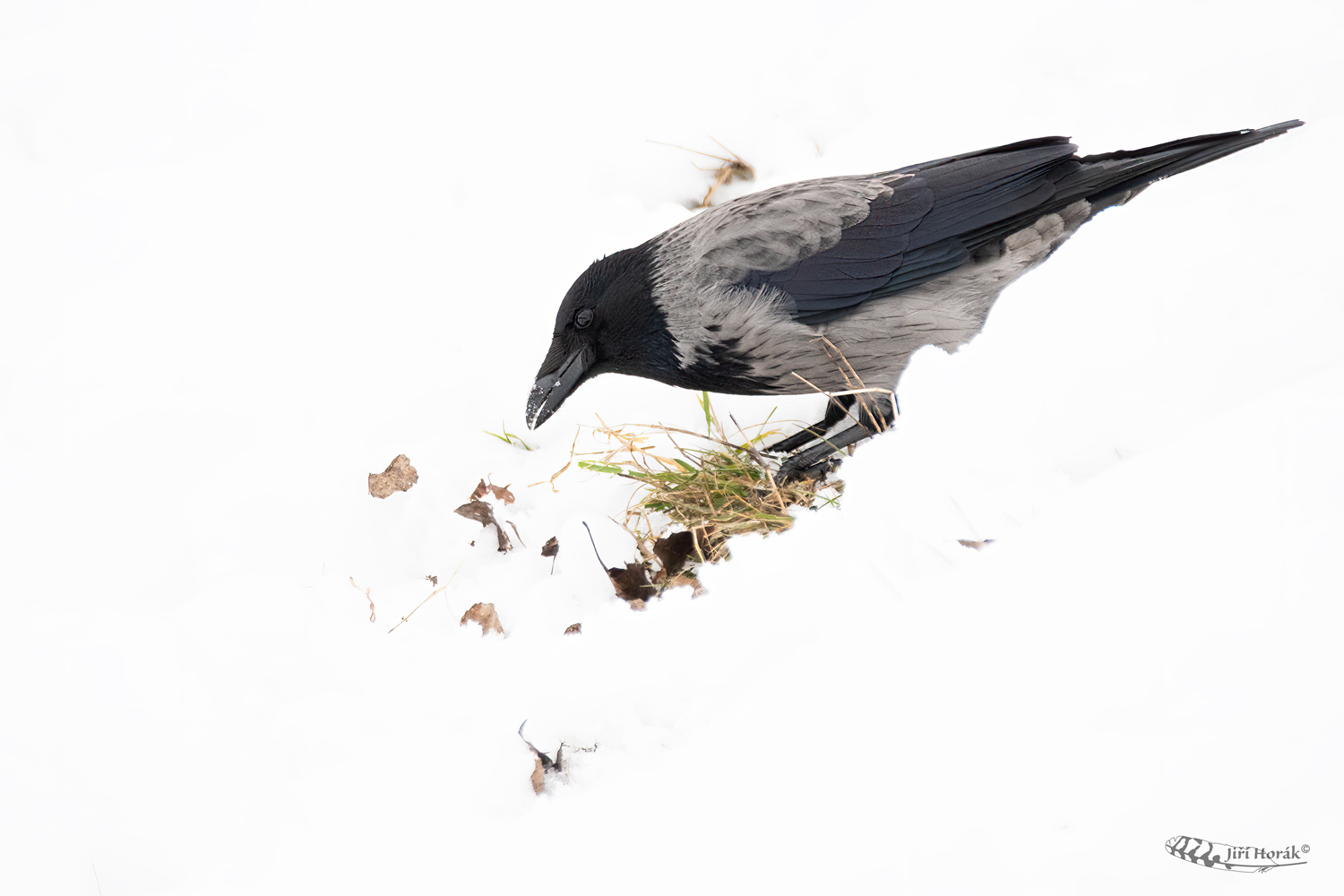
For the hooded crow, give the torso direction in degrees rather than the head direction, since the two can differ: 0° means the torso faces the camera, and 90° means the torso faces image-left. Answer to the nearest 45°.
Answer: approximately 90°

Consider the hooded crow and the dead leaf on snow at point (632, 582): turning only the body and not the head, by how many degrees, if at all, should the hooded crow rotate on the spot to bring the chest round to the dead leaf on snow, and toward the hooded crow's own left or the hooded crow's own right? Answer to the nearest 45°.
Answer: approximately 45° to the hooded crow's own left

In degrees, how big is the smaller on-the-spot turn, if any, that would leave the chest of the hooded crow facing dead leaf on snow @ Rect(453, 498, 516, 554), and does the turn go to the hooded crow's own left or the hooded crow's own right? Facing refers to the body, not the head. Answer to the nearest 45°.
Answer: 0° — it already faces it

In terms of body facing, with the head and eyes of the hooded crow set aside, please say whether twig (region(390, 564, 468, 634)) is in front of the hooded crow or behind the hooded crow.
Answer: in front

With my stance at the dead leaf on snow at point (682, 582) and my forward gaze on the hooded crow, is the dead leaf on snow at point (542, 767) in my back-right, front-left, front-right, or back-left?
back-right

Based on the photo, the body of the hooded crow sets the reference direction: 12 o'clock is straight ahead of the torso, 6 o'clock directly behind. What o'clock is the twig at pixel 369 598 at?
The twig is roughly at 11 o'clock from the hooded crow.

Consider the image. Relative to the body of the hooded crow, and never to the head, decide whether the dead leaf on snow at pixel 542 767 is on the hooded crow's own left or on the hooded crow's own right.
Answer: on the hooded crow's own left

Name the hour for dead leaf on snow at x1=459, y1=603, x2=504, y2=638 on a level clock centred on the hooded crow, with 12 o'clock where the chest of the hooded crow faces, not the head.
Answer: The dead leaf on snow is roughly at 11 o'clock from the hooded crow.

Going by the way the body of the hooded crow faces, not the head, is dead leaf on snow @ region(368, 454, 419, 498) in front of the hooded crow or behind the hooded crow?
in front

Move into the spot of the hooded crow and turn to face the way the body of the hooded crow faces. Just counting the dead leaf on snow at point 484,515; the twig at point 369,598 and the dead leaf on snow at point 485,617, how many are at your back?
0

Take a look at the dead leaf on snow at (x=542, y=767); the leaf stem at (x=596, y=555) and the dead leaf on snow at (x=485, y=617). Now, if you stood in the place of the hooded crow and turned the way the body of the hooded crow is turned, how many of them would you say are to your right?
0

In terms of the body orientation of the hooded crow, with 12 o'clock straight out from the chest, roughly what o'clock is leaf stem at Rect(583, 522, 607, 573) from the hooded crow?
The leaf stem is roughly at 11 o'clock from the hooded crow.

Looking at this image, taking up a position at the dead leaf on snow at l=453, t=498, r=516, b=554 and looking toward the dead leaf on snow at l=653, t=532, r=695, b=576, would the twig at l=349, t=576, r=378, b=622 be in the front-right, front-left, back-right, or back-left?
back-right

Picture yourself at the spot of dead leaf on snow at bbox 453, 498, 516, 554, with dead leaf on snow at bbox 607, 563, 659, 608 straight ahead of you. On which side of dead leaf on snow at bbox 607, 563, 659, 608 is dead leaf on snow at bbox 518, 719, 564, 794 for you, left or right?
right
